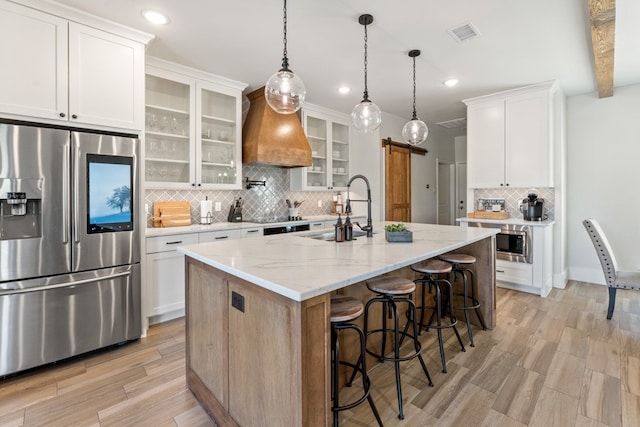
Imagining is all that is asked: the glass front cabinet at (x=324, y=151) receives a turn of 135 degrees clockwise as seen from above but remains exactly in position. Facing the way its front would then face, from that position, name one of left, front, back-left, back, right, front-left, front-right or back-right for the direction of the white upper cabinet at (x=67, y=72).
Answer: front-left

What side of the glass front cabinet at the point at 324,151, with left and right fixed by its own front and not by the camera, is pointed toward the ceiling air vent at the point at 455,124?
left

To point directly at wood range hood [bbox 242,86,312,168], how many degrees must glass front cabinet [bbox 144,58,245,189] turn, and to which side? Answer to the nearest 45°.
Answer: approximately 45° to its left

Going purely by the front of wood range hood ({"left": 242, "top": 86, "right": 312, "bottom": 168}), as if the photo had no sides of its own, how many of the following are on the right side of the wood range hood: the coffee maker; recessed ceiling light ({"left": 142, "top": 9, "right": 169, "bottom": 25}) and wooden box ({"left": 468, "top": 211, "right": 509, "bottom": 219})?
1

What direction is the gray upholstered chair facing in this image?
to the viewer's right

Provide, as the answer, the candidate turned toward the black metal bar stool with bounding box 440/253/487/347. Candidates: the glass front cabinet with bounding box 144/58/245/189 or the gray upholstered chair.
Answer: the glass front cabinet
